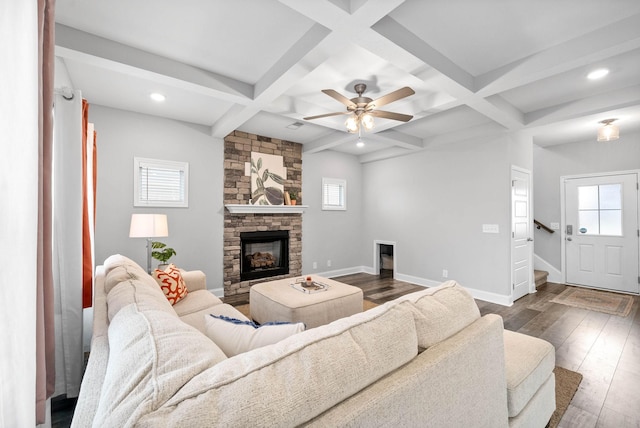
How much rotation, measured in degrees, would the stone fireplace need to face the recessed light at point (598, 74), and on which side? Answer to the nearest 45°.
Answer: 0° — it already faces it

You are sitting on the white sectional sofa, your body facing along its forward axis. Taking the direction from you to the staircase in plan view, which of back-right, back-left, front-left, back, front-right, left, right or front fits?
front-right

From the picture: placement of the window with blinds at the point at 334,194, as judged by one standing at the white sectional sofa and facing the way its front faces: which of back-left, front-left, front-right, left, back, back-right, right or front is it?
front

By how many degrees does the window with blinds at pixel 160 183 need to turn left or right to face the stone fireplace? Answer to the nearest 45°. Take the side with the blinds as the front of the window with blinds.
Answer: approximately 45° to its left

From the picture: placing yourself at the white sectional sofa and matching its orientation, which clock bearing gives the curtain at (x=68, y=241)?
The curtain is roughly at 10 o'clock from the white sectional sofa.

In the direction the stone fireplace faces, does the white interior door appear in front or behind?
in front

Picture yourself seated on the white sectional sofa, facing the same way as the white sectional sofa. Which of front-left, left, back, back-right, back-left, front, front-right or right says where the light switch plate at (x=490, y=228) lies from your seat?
front-right

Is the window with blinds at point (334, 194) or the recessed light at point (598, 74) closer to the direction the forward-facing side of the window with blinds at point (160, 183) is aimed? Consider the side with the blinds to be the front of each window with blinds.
the recessed light

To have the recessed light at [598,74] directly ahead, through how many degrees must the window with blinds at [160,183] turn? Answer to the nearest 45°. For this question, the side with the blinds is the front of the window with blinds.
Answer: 0° — it already faces it

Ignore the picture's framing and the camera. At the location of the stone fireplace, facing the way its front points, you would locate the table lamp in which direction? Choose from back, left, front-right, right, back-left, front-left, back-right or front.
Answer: right

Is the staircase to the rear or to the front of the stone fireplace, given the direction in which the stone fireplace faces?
to the front

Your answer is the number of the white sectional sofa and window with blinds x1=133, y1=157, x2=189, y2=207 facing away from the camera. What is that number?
1

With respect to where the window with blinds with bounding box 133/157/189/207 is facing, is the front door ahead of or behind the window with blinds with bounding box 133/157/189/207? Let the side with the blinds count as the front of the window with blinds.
ahead

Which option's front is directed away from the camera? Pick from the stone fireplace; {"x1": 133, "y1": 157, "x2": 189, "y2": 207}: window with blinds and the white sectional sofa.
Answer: the white sectional sofa

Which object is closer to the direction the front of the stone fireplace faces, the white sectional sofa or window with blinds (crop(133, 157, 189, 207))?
the white sectional sofa

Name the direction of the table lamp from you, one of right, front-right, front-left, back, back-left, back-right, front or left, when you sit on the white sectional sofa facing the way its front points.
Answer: front-left

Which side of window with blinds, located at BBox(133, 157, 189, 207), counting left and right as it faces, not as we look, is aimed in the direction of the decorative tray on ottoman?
front

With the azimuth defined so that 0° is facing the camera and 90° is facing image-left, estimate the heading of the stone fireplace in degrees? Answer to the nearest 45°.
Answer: approximately 315°

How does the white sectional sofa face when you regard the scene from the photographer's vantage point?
facing away from the viewer
